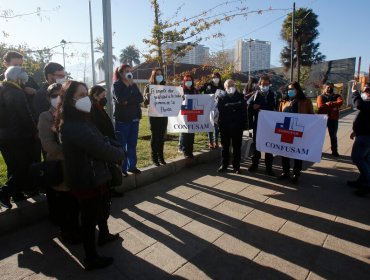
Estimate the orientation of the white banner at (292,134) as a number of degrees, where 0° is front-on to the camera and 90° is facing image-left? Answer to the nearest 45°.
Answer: approximately 0°

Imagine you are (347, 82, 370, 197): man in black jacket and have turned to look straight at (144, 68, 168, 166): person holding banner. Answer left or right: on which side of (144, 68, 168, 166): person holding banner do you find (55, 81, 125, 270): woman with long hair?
left

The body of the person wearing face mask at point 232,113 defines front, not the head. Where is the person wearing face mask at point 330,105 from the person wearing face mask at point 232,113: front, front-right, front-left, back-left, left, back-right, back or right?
back-left

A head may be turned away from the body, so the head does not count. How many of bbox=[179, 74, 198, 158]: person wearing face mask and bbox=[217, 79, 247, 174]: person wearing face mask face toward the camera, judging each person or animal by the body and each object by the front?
2

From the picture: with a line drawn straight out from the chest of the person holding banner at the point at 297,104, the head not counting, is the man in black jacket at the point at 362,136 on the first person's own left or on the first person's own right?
on the first person's own left

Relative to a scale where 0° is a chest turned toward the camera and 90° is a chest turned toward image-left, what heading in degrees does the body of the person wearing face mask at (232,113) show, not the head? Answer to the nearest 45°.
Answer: approximately 0°

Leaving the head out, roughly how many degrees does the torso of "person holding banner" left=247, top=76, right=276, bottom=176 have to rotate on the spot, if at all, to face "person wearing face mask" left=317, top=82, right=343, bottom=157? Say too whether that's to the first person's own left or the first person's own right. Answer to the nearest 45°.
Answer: approximately 135° to the first person's own left

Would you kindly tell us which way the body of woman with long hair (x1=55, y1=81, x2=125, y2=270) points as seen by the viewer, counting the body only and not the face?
to the viewer's right

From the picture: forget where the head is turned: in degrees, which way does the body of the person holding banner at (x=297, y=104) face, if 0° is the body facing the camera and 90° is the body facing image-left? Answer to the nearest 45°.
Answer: approximately 45°

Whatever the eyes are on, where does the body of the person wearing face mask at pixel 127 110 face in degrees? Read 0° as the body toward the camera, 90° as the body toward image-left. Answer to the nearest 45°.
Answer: approximately 315°
